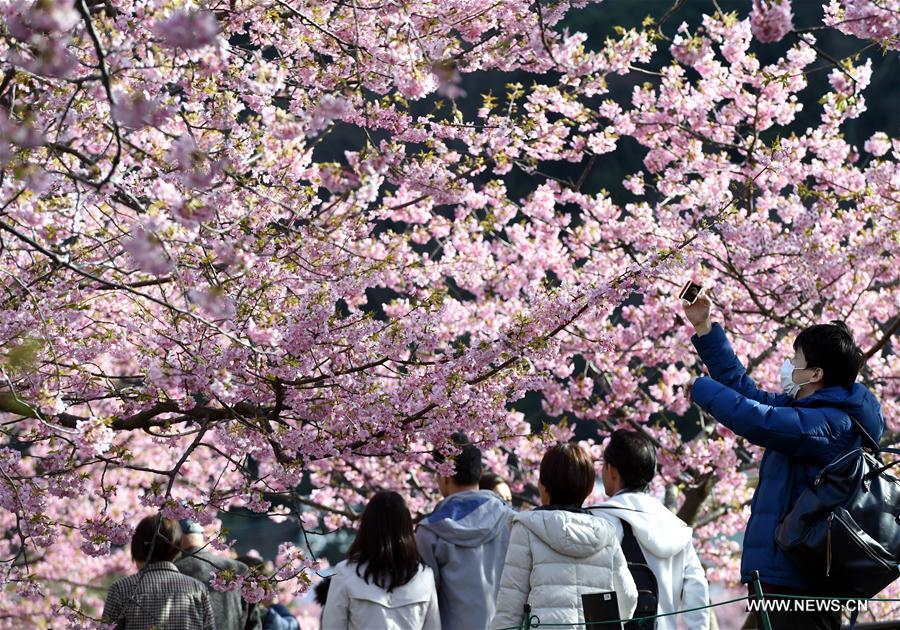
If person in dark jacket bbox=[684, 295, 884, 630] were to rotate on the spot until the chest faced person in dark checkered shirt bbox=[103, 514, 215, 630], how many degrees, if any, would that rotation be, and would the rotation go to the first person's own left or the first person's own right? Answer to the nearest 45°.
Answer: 0° — they already face them

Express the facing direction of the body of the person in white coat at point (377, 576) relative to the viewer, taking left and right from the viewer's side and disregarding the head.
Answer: facing away from the viewer

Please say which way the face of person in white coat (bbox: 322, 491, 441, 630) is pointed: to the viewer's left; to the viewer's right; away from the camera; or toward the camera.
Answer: away from the camera

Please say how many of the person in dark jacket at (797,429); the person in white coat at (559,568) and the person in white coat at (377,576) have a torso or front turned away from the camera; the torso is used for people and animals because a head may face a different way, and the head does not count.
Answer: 2

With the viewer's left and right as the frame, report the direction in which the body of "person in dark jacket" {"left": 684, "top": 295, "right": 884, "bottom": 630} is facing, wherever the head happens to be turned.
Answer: facing to the left of the viewer

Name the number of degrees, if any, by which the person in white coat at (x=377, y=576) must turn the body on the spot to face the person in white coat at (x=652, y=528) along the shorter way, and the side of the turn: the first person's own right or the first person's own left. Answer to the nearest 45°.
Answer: approximately 90° to the first person's own right

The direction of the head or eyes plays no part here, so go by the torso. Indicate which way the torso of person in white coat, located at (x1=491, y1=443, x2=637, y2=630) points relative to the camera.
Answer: away from the camera

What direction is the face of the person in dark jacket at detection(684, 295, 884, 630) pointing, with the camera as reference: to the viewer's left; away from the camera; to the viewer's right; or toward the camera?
to the viewer's left

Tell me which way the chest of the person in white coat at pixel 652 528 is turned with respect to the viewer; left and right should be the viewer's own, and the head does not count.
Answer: facing away from the viewer and to the left of the viewer

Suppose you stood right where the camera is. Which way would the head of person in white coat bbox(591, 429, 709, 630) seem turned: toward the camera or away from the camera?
away from the camera

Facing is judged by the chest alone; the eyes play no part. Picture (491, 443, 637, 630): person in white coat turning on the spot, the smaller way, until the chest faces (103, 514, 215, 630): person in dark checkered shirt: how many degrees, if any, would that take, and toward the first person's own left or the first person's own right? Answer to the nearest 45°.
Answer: approximately 45° to the first person's own left

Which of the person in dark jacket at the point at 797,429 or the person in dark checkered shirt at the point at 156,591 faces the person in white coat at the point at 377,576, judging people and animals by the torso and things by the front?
the person in dark jacket at the point at 797,429

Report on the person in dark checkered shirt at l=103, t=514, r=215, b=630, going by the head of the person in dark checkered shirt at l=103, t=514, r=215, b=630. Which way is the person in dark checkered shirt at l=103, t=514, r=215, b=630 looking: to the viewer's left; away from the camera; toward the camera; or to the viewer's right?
away from the camera

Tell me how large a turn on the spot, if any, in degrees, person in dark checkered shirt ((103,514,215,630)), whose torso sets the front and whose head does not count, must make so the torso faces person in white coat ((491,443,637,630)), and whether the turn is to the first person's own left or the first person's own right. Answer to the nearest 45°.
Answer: approximately 135° to the first person's own right

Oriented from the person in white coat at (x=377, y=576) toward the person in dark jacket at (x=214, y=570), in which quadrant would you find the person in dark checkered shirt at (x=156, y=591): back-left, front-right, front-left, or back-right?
front-left

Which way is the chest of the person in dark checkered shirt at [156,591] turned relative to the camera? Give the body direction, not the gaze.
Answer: away from the camera

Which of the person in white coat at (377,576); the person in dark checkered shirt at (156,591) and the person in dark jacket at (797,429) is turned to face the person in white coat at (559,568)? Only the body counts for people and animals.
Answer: the person in dark jacket at (797,429)

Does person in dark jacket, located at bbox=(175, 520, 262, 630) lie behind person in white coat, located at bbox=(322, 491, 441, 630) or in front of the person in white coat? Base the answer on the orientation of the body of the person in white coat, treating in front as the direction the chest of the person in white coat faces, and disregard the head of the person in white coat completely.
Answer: in front
